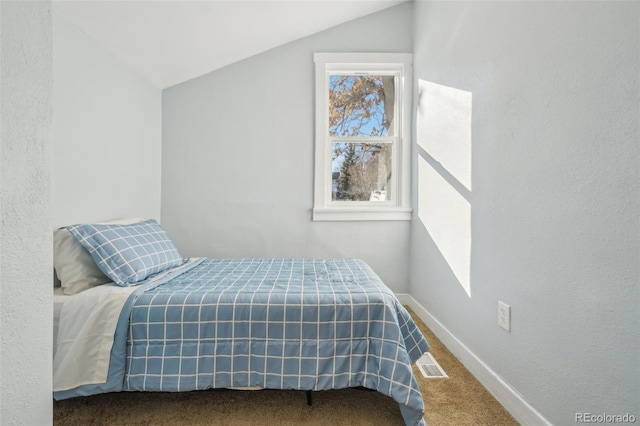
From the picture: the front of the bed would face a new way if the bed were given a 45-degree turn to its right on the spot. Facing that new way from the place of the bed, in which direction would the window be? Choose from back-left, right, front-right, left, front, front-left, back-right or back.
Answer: left

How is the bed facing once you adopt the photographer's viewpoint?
facing to the right of the viewer
